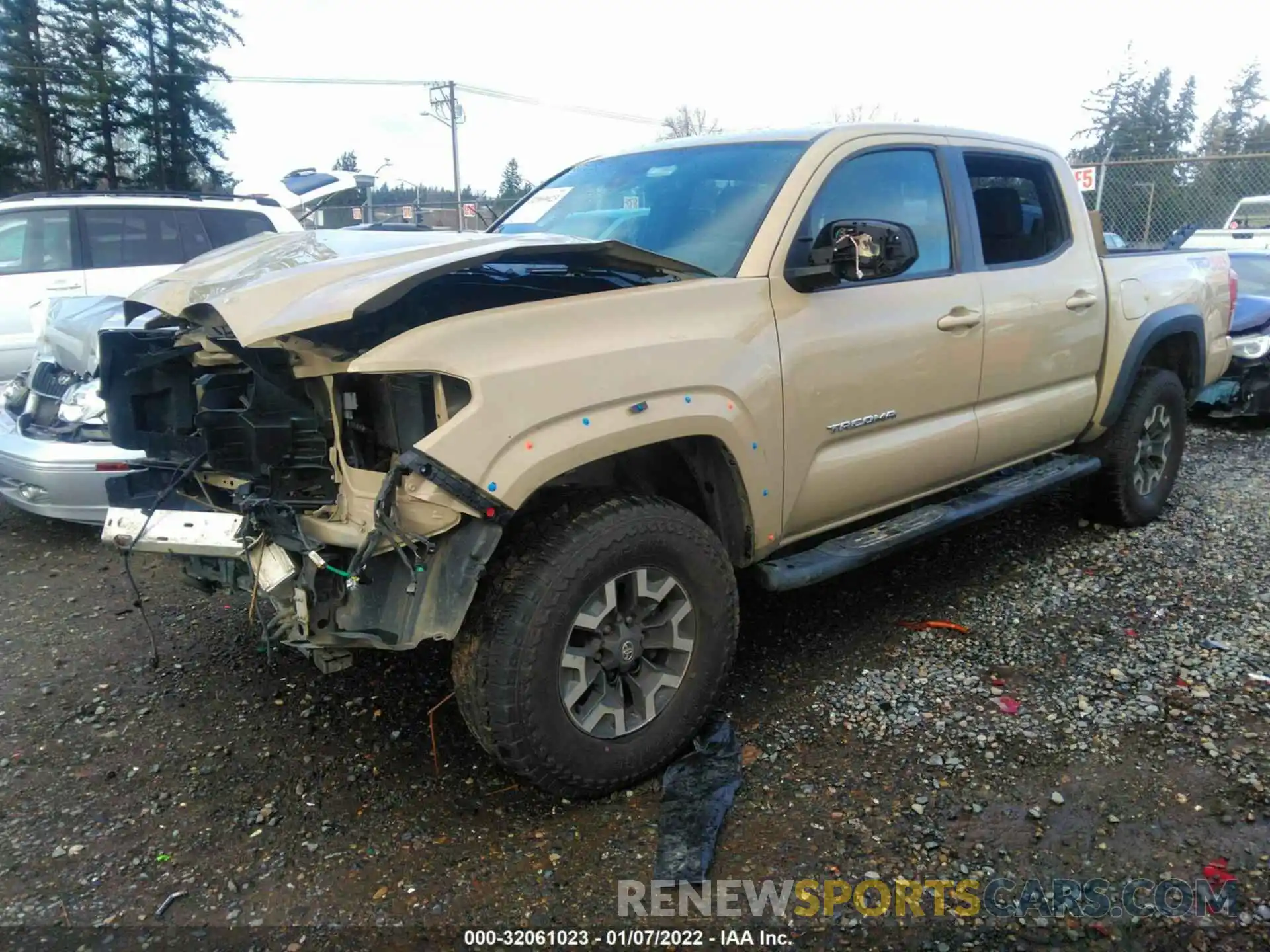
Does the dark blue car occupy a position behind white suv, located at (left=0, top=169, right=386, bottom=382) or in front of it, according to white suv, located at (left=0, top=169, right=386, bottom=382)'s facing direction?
behind

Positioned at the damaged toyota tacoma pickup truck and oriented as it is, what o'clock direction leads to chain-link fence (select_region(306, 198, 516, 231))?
The chain-link fence is roughly at 4 o'clock from the damaged toyota tacoma pickup truck.

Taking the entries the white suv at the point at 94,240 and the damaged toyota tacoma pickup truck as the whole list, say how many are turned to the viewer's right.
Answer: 0

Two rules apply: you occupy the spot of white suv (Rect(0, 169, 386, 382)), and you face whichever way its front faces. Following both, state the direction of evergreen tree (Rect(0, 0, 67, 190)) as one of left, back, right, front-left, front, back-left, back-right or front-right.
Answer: right

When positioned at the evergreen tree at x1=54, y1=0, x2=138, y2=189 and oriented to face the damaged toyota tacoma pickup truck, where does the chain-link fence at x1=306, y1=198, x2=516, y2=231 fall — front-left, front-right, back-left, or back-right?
front-left

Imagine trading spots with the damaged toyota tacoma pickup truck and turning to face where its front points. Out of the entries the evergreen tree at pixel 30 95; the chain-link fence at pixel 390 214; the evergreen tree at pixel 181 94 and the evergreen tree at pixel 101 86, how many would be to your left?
0

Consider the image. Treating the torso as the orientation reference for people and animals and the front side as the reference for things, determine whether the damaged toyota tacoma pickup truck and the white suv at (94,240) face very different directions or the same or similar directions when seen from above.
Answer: same or similar directions

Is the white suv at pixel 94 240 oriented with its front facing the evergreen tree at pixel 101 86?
no

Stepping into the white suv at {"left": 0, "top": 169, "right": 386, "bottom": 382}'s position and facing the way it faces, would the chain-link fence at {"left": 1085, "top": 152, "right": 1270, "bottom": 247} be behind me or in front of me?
behind

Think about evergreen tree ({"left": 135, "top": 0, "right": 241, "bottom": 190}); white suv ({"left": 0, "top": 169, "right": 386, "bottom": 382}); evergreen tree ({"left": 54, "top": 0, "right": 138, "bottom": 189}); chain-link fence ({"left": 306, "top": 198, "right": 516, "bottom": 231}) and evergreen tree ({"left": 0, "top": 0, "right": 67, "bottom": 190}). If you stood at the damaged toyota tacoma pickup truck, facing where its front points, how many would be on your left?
0

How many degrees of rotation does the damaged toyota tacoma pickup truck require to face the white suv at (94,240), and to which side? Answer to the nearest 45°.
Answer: approximately 90° to its right

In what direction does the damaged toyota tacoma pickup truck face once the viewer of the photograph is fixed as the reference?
facing the viewer and to the left of the viewer

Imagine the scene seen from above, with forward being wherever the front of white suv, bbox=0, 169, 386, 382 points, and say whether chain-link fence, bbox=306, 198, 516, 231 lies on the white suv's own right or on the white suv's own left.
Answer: on the white suv's own right

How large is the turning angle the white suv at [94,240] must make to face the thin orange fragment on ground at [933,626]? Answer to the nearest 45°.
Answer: approximately 135° to its left

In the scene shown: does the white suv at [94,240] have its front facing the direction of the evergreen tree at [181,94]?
no

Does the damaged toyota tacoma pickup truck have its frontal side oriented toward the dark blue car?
no

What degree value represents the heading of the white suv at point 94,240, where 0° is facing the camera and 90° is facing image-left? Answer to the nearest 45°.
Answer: approximately 90°
